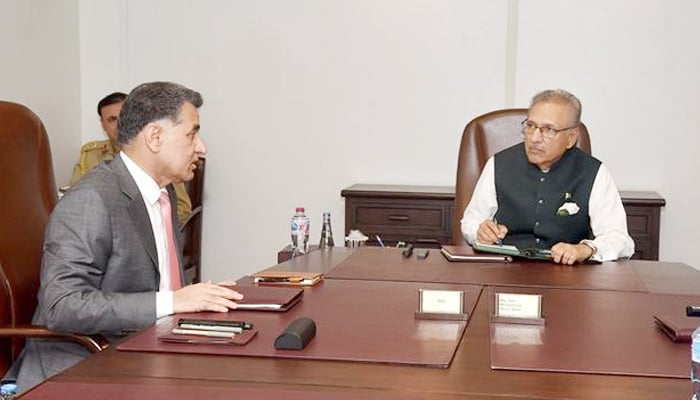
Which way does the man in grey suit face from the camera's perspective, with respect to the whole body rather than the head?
to the viewer's right

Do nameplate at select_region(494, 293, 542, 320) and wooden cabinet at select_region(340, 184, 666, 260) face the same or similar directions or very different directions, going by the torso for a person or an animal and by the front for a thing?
same or similar directions

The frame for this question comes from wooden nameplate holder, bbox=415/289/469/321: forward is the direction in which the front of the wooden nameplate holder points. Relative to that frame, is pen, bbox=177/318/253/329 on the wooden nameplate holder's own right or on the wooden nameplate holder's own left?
on the wooden nameplate holder's own right

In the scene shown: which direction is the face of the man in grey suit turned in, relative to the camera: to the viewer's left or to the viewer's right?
to the viewer's right

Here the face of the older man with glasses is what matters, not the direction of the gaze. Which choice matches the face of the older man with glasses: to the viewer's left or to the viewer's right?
to the viewer's left

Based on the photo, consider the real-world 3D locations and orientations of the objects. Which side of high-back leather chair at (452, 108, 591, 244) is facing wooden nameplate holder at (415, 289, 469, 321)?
front

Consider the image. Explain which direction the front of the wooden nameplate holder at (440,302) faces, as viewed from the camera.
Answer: facing the viewer

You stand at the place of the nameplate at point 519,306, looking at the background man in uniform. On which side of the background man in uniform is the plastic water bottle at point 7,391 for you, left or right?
left

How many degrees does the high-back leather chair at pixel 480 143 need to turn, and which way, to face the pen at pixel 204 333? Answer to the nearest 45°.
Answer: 0° — it already faces it

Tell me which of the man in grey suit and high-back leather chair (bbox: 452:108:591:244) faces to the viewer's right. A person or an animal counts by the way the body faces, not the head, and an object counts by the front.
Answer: the man in grey suit

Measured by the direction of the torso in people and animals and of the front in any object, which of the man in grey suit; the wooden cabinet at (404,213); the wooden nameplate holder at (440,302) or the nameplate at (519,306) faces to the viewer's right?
the man in grey suit

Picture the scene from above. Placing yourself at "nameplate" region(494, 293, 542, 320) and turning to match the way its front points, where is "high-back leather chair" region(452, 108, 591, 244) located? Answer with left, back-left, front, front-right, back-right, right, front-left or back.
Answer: back

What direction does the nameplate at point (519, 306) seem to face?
toward the camera

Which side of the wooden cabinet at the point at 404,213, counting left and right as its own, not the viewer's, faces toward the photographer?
front

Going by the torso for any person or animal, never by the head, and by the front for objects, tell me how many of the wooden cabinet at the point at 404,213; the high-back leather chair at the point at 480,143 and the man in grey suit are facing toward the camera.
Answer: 2

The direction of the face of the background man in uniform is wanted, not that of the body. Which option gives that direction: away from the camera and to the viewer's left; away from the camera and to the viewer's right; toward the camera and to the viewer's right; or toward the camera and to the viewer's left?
toward the camera and to the viewer's right

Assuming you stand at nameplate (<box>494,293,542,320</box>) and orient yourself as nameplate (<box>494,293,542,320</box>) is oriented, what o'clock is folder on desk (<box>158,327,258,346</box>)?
The folder on desk is roughly at 2 o'clock from the nameplate.
